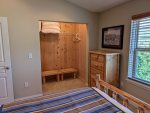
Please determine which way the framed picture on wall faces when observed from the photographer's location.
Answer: facing the viewer and to the left of the viewer

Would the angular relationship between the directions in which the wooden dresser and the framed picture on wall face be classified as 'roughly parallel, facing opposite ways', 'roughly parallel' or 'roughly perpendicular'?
roughly parallel

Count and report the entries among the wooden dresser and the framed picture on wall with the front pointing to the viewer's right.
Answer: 0

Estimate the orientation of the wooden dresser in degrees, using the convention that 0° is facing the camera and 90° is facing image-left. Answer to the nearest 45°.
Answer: approximately 45°

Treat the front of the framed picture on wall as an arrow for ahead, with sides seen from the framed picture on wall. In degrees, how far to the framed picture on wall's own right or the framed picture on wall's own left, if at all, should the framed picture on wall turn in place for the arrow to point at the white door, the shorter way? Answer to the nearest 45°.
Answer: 0° — it already faces it

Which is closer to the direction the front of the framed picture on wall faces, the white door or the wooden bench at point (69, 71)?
the white door

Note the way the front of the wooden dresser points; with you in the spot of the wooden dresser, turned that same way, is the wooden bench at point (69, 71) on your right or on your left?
on your right

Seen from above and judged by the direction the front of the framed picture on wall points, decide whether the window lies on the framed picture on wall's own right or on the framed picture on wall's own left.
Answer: on the framed picture on wall's own left

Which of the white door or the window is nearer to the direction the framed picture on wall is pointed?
the white door

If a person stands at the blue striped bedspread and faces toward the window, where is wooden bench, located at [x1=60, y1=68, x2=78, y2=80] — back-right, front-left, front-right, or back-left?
front-left

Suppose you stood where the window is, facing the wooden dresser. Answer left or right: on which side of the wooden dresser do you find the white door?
left

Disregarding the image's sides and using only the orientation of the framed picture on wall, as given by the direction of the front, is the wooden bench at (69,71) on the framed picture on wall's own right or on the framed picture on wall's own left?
on the framed picture on wall's own right
